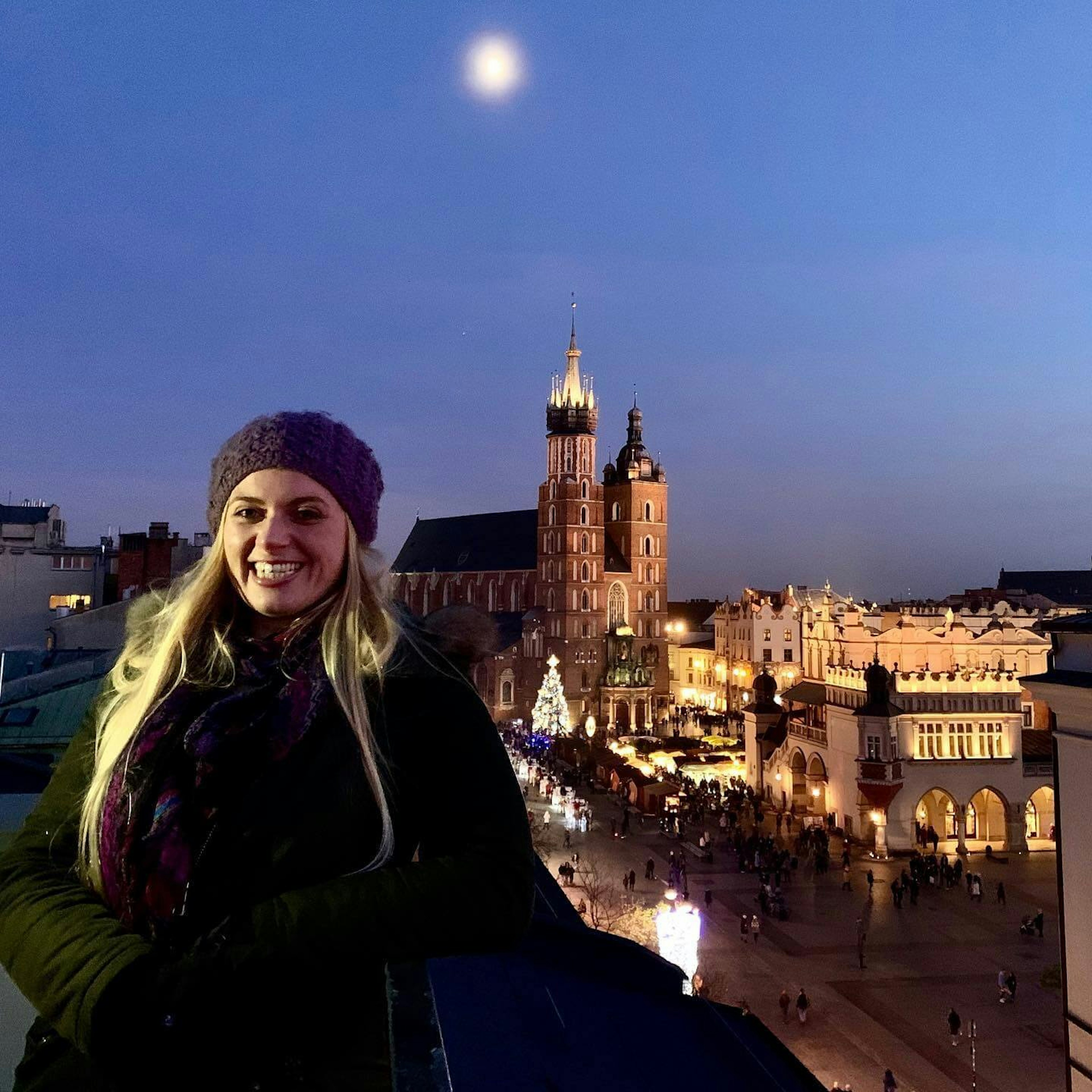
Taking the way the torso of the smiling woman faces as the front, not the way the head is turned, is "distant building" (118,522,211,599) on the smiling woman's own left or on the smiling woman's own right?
on the smiling woman's own right

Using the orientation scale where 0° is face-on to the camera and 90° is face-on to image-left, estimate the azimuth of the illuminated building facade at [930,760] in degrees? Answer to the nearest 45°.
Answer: approximately 0°

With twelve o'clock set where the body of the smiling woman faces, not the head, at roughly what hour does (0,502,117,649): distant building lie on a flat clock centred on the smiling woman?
The distant building is roughly at 4 o'clock from the smiling woman.

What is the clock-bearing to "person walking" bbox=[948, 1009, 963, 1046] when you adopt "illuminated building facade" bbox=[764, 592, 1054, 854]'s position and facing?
The person walking is roughly at 12 o'clock from the illuminated building facade.

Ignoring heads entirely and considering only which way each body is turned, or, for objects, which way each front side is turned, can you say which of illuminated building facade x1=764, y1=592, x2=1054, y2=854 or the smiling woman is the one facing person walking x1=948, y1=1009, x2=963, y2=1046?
the illuminated building facade

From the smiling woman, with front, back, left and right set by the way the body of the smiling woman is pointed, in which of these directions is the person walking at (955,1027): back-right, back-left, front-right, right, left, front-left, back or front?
back

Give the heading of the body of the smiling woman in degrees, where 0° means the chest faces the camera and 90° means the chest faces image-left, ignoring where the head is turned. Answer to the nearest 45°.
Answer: approximately 45°

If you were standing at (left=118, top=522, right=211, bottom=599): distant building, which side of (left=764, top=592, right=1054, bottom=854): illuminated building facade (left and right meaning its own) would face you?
right
